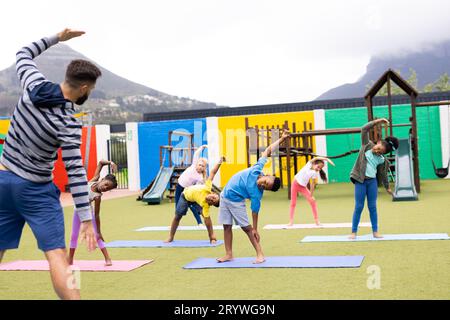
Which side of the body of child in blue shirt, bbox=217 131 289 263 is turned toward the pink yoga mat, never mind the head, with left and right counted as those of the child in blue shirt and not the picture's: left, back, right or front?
right

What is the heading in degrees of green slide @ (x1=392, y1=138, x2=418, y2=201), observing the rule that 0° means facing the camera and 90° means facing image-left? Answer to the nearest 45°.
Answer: approximately 0°

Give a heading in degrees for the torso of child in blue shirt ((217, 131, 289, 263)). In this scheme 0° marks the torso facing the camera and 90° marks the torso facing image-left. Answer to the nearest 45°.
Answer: approximately 0°

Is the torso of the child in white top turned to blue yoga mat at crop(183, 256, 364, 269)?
yes

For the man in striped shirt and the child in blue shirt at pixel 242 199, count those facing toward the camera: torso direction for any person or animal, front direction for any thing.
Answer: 1

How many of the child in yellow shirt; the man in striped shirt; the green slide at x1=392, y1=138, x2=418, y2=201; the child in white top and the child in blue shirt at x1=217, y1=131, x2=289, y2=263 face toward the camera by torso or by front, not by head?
4

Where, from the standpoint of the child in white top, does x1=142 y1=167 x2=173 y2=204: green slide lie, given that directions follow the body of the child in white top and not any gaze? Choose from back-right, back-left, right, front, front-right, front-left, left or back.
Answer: back-right

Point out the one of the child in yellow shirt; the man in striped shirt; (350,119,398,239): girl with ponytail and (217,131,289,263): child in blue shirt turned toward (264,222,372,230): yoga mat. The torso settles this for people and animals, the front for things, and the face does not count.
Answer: the man in striped shirt

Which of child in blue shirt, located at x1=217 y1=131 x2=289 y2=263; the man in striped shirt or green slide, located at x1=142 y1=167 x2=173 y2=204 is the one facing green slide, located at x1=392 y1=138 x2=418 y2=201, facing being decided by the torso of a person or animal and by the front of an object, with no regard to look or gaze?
the man in striped shirt
